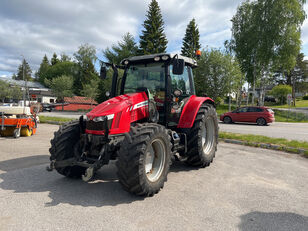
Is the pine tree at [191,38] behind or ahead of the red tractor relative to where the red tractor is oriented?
behind

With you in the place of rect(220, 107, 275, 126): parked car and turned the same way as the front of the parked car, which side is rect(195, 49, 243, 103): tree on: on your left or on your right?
on your right

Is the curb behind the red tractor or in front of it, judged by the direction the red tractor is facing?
behind

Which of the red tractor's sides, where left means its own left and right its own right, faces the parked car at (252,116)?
back

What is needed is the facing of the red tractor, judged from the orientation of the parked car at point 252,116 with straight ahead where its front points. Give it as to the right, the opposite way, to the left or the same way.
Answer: to the left

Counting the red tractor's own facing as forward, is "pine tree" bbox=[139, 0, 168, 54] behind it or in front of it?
behind

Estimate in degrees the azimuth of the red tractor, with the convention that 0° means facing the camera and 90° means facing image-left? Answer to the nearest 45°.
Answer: approximately 45°

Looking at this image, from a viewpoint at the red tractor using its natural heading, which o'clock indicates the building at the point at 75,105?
The building is roughly at 4 o'clock from the red tractor.

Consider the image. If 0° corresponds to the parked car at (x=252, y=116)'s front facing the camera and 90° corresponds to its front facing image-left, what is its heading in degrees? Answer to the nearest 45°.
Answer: approximately 90°

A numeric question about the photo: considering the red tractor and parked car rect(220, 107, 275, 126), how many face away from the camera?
0
